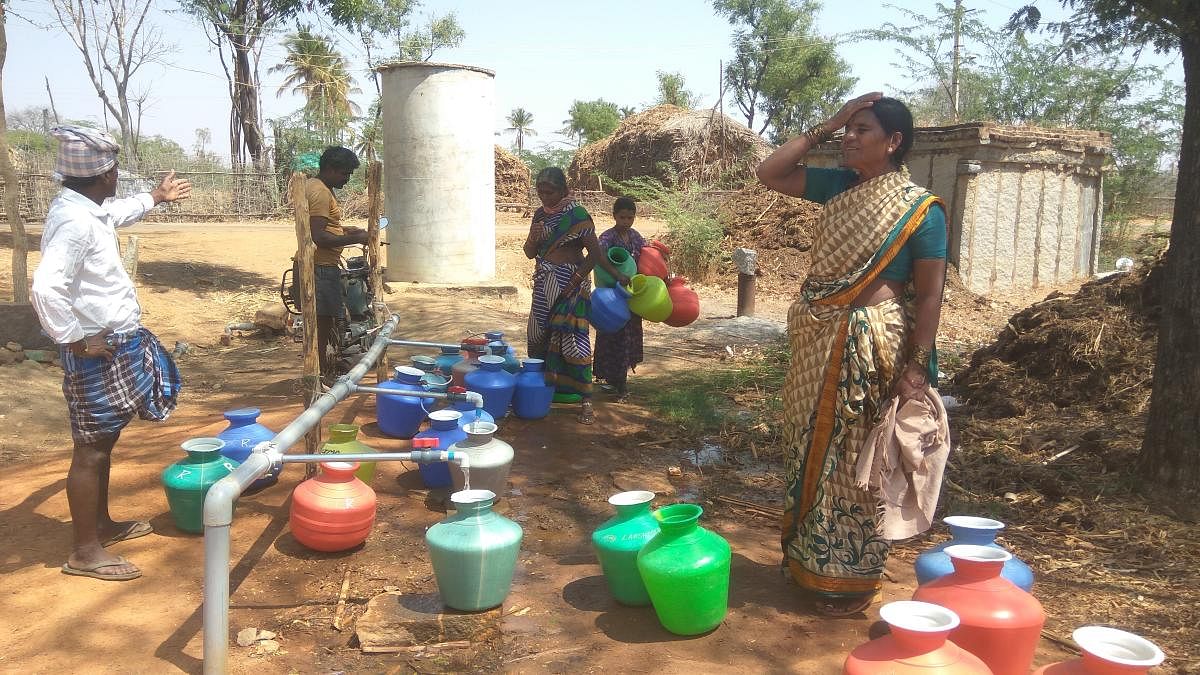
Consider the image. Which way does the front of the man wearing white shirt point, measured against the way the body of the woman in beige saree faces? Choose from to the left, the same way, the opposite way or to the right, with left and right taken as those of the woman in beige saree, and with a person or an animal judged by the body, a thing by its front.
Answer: the opposite way

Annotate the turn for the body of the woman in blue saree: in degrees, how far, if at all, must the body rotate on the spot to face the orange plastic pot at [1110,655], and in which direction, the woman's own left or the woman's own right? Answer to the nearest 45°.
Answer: approximately 45° to the woman's own left

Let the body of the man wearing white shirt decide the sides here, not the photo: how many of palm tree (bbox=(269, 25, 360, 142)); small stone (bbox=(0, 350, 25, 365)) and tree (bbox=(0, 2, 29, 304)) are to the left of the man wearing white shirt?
3

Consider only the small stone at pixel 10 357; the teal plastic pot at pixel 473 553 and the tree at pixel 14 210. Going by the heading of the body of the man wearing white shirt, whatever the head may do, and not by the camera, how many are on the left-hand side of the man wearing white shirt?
2

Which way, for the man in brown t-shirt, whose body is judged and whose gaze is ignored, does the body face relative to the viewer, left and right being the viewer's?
facing to the right of the viewer

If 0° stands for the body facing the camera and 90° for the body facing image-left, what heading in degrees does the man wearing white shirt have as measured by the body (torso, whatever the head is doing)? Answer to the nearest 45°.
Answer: approximately 270°

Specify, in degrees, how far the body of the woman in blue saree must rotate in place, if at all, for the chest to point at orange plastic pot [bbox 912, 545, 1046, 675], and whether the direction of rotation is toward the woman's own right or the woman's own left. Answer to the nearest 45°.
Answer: approximately 45° to the woman's own left

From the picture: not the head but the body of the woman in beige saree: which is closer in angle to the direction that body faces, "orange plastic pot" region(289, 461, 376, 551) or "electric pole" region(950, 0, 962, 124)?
the orange plastic pot

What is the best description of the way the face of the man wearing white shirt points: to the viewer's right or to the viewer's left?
to the viewer's right

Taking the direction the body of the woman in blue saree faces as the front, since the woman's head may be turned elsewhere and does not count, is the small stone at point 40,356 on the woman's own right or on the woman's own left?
on the woman's own right
